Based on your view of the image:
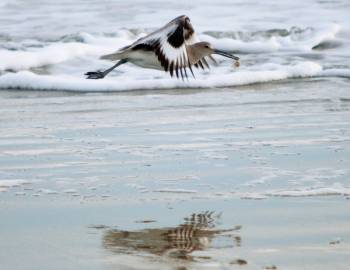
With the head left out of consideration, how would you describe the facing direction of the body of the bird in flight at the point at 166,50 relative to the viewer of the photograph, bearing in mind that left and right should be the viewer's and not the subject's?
facing to the right of the viewer
